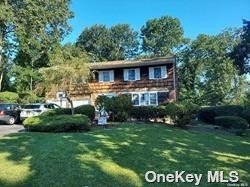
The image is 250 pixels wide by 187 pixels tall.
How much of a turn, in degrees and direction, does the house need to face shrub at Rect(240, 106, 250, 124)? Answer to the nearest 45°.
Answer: approximately 45° to its left

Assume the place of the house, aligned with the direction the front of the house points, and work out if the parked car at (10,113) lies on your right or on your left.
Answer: on your right

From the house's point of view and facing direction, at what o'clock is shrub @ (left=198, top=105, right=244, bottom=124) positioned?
The shrub is roughly at 10 o'clock from the house.

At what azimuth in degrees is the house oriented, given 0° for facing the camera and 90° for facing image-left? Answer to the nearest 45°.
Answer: approximately 0°

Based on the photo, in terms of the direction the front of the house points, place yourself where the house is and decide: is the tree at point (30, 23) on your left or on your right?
on your right

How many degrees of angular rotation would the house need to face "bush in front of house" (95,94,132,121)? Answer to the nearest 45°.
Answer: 0° — it already faces it

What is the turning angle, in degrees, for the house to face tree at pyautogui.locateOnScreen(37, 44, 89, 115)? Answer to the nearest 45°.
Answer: approximately 45° to its right
